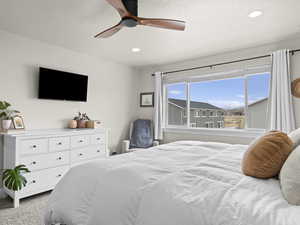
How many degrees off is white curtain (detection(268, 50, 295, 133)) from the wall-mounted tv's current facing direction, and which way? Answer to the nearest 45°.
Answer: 0° — it already faces it

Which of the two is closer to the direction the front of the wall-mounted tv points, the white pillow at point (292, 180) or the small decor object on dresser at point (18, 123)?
the white pillow

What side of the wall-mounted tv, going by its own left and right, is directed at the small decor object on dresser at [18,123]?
right

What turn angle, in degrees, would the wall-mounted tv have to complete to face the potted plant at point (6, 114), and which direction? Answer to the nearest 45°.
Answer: approximately 90° to its right

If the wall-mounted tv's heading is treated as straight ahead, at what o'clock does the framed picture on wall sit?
The framed picture on wall is roughly at 10 o'clock from the wall-mounted tv.

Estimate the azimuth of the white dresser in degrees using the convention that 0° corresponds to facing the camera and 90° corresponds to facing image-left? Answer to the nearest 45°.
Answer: approximately 315°
